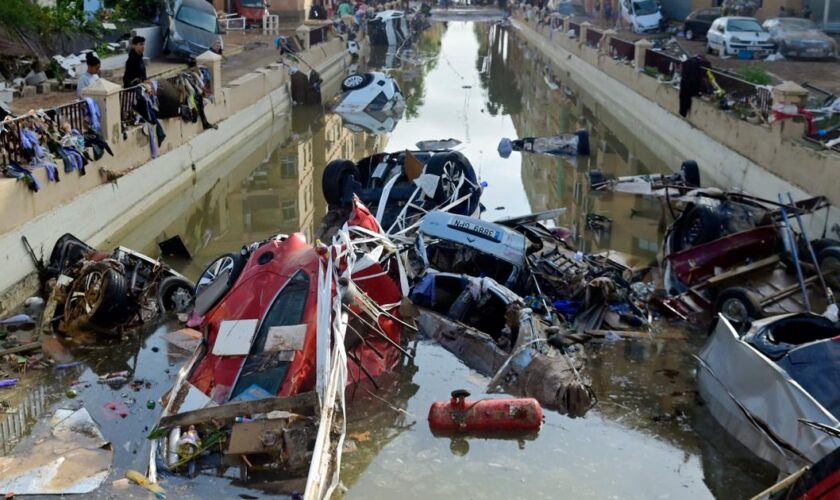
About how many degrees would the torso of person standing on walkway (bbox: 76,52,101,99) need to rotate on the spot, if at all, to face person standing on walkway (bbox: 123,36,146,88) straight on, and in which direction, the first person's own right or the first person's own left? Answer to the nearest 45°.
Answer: approximately 45° to the first person's own left

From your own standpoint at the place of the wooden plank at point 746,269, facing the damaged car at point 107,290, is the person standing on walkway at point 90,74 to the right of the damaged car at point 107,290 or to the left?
right

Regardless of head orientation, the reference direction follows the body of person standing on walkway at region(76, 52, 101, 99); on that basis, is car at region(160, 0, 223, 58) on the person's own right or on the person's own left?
on the person's own left

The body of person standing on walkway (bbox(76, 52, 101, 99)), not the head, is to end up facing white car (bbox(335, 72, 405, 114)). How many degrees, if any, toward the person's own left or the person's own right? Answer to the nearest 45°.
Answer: approximately 45° to the person's own left
